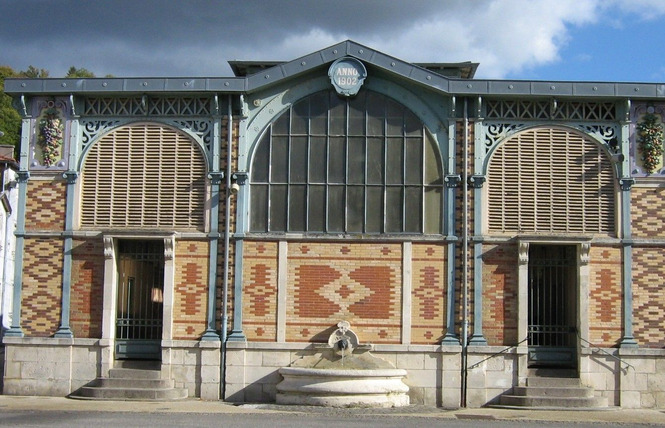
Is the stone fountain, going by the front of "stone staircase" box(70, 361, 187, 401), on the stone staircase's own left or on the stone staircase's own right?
on the stone staircase's own left

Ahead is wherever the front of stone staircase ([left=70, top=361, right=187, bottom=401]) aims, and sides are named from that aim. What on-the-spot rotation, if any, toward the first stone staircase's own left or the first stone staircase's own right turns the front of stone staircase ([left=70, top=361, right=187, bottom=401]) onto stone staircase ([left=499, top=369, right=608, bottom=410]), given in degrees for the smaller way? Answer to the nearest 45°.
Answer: approximately 90° to the first stone staircase's own left

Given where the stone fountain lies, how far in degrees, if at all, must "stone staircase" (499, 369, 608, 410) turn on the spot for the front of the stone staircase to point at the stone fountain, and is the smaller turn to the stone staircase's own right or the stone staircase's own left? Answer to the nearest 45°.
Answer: approximately 90° to the stone staircase's own right

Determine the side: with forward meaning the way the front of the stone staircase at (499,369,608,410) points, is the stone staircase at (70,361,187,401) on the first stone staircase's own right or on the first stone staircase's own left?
on the first stone staircase's own right

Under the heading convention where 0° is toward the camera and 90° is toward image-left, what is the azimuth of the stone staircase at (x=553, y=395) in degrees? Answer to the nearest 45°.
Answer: approximately 0°

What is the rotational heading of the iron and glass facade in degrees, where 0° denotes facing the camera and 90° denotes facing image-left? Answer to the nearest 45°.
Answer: approximately 0°
